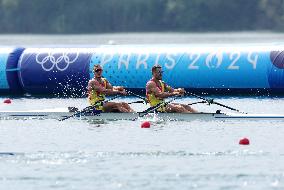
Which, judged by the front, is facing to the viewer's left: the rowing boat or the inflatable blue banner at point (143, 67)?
the rowing boat

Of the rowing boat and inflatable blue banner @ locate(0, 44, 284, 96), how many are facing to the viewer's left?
1

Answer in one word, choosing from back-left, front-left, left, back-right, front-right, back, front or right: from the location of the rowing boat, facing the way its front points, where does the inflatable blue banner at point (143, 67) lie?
right

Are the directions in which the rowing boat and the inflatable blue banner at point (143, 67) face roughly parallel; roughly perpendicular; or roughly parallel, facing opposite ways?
roughly perpendicular

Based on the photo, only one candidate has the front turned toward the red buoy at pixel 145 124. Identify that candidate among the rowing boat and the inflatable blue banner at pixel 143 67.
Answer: the inflatable blue banner

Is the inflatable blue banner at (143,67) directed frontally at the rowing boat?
yes

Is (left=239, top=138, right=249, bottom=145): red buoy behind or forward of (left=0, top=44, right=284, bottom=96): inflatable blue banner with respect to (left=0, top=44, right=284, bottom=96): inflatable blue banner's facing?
forward

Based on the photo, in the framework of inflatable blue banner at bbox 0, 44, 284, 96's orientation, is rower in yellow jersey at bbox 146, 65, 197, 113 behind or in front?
in front

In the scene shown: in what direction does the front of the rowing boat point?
to the viewer's left

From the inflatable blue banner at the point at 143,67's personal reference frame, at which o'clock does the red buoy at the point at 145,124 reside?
The red buoy is roughly at 12 o'clock from the inflatable blue banner.
